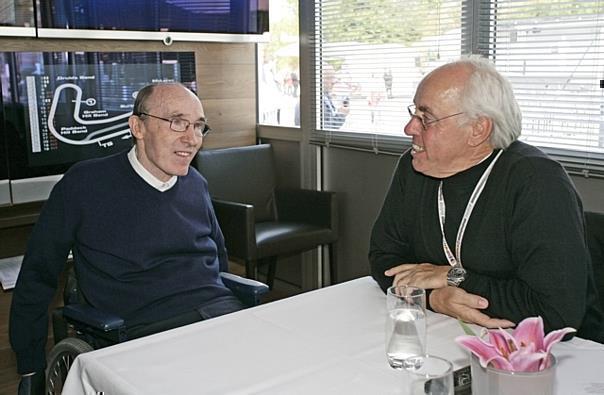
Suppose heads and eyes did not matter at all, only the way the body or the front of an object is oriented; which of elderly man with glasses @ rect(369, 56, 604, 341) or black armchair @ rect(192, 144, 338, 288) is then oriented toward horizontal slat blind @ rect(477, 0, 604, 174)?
the black armchair

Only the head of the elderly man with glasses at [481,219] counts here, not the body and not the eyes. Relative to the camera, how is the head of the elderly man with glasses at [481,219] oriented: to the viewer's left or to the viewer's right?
to the viewer's left

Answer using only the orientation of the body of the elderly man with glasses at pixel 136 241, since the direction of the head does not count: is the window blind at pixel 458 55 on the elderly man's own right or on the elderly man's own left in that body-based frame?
on the elderly man's own left

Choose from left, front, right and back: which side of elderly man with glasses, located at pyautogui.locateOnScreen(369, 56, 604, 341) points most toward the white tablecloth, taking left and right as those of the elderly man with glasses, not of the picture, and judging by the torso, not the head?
front

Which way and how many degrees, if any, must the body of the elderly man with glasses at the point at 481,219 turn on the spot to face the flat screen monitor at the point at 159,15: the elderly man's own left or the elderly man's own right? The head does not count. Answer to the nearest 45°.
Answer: approximately 90° to the elderly man's own right

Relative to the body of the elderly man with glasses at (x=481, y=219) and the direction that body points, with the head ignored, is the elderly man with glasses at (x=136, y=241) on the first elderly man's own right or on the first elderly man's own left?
on the first elderly man's own right

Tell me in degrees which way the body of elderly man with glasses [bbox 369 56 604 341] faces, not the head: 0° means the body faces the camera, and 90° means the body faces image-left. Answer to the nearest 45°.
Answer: approximately 45°

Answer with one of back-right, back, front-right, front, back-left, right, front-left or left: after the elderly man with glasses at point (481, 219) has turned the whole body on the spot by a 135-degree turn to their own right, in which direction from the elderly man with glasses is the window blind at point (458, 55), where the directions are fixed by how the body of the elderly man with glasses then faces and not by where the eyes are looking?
front

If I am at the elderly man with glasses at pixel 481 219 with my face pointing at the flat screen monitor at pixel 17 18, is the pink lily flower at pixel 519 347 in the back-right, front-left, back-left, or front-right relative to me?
back-left

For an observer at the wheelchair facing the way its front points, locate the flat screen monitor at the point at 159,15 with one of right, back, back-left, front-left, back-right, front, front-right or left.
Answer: back-left

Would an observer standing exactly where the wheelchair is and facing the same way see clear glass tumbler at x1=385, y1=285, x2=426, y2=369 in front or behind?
in front

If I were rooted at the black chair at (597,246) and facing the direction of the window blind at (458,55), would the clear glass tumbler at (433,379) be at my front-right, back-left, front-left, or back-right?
back-left

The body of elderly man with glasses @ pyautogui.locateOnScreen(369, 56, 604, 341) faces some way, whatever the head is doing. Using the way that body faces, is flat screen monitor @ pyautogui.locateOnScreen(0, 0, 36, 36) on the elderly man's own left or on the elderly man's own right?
on the elderly man's own right

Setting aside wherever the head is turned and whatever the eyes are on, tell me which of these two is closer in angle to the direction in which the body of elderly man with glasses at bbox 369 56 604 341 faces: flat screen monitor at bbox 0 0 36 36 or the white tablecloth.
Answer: the white tablecloth

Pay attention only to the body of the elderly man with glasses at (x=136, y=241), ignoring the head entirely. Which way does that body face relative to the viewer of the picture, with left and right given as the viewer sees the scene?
facing the viewer and to the right of the viewer

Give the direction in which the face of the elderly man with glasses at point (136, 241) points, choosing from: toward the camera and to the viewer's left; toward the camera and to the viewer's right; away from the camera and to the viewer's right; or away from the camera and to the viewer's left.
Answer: toward the camera and to the viewer's right
